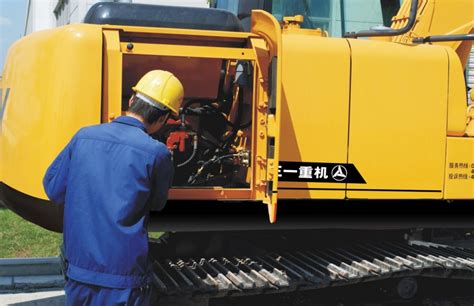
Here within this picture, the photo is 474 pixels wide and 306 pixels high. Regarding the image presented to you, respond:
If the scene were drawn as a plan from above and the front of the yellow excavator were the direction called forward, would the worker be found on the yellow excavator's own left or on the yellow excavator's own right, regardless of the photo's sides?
on the yellow excavator's own right

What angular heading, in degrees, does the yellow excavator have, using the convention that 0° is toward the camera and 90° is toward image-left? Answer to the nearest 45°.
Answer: approximately 270°

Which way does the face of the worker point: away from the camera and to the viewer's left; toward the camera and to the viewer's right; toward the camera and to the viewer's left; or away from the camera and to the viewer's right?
away from the camera and to the viewer's right
